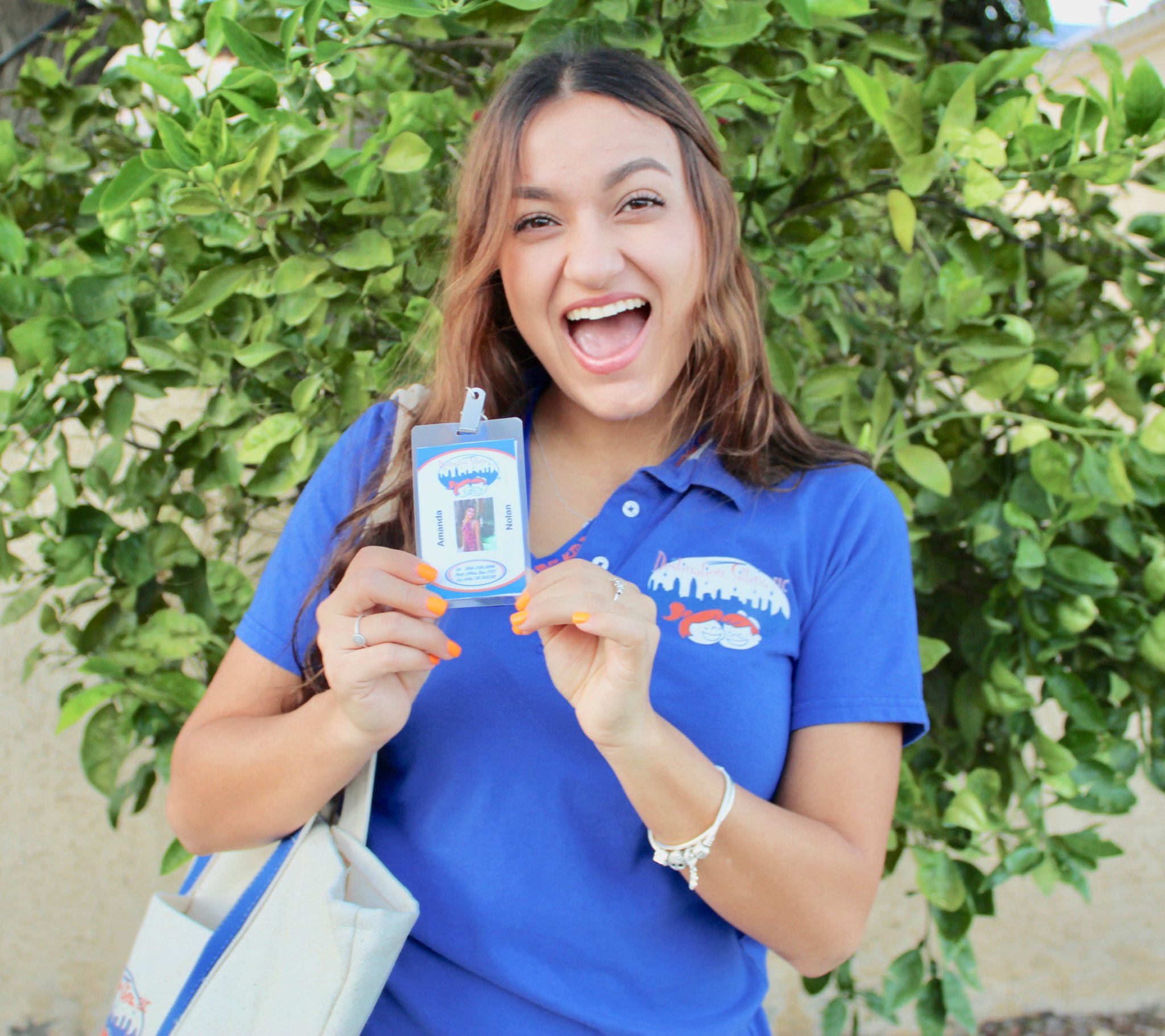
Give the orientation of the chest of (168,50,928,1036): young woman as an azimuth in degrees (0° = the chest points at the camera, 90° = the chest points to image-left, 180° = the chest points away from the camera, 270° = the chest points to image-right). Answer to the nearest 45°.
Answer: approximately 0°
